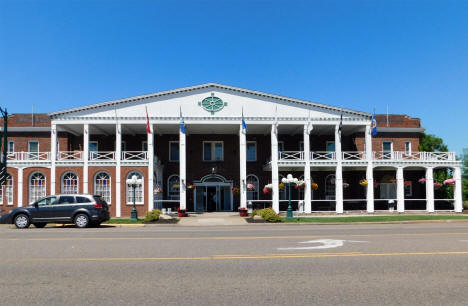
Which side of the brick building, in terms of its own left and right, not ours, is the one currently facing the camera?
front

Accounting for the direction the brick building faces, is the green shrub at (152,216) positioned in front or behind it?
in front
